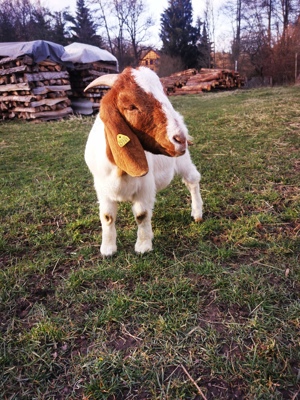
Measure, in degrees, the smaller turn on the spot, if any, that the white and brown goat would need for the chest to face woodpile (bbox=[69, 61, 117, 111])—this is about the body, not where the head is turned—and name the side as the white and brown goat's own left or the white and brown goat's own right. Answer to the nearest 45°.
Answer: approximately 135° to the white and brown goat's own right

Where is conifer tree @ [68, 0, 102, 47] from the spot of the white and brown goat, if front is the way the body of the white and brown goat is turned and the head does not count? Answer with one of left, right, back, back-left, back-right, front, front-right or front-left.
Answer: back-right

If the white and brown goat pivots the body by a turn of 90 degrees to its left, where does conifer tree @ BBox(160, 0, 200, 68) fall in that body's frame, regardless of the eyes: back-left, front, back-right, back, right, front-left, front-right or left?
back-left

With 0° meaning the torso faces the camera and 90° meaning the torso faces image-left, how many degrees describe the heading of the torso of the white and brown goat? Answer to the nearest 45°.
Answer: approximately 45°

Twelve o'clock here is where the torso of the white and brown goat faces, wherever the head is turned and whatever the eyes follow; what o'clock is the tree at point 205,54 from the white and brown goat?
The tree is roughly at 5 o'clock from the white and brown goat.

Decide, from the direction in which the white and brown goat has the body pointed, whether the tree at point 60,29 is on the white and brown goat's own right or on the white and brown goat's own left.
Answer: on the white and brown goat's own right

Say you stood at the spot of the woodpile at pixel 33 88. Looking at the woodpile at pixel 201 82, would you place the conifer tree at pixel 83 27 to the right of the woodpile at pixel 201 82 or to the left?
left

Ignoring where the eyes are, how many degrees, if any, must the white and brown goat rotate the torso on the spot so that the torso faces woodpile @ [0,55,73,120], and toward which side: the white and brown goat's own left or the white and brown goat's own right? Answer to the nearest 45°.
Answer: approximately 135° to the white and brown goat's own right
